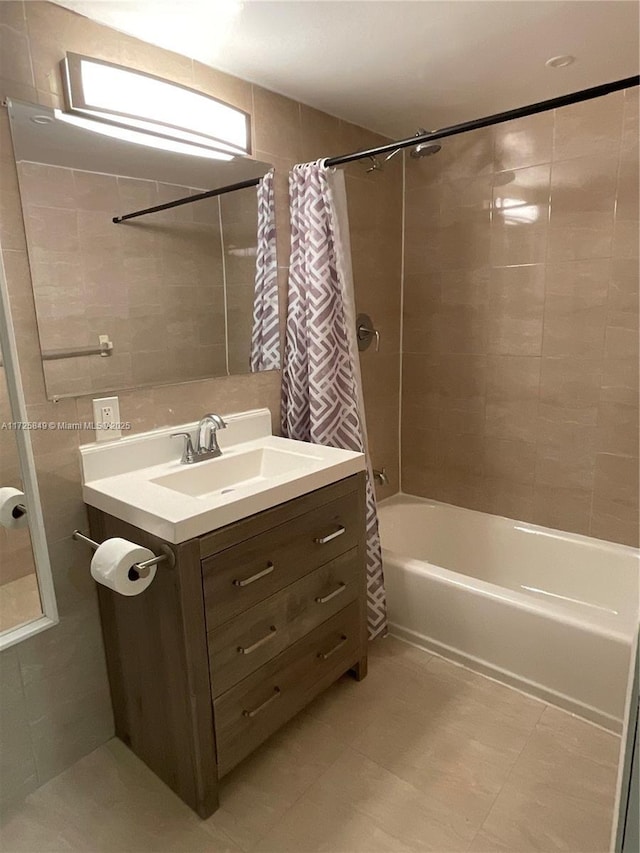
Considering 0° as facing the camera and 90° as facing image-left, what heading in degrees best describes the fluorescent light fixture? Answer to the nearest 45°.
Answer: approximately 315°

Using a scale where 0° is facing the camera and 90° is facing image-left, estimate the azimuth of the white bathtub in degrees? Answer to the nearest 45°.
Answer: approximately 45°

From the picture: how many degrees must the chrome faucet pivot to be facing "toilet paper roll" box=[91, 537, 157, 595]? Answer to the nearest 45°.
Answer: approximately 45° to its right

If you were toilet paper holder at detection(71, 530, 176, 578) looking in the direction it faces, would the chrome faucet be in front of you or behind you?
behind

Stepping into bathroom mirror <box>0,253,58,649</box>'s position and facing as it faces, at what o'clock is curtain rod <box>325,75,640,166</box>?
The curtain rod is roughly at 11 o'clock from the bathroom mirror.
